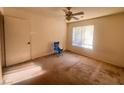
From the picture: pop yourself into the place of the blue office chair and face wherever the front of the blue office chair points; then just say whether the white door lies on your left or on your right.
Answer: on your right
